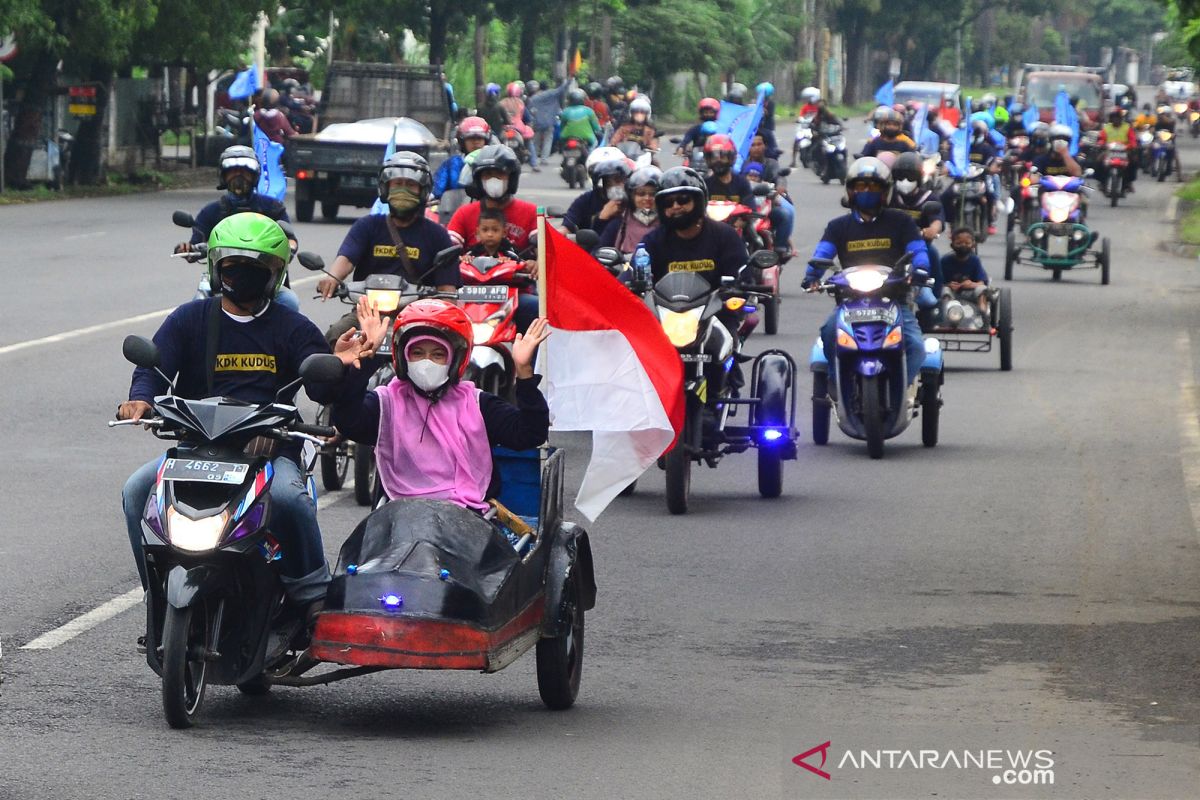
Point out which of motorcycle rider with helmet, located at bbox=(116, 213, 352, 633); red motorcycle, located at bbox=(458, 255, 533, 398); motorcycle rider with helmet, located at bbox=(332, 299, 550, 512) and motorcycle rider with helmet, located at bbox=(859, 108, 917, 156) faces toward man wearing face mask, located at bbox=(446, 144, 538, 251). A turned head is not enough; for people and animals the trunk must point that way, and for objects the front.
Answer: motorcycle rider with helmet, located at bbox=(859, 108, 917, 156)

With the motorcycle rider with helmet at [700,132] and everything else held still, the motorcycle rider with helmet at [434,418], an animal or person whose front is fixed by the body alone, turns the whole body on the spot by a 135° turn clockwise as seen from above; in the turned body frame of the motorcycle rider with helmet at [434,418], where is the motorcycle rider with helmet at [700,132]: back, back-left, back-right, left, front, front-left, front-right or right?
front-right

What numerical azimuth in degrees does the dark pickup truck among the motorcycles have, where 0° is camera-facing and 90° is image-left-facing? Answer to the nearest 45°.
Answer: approximately 180°

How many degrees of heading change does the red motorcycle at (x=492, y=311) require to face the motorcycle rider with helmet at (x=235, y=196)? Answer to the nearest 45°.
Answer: approximately 135° to its right

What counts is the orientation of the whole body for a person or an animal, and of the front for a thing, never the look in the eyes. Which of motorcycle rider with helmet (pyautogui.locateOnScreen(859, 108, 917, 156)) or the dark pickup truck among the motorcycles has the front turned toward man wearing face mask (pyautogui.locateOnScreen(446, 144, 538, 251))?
the motorcycle rider with helmet

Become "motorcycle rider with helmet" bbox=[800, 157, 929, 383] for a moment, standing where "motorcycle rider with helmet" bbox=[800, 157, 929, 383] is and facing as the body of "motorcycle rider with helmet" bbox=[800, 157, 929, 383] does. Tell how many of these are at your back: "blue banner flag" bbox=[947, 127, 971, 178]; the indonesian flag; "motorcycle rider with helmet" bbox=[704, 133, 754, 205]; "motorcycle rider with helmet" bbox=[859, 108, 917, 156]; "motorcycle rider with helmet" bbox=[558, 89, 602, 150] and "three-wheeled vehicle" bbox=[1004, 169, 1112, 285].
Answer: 5

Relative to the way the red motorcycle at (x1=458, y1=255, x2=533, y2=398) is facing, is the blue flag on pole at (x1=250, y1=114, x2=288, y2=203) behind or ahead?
behind

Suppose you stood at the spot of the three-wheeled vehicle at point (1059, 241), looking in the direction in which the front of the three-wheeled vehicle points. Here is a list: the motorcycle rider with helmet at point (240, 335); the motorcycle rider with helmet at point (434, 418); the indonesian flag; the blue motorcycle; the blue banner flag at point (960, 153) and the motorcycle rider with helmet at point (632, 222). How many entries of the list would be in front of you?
5

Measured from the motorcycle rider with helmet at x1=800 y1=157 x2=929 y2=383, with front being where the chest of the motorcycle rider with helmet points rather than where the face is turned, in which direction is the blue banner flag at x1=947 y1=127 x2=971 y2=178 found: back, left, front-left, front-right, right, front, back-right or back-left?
back

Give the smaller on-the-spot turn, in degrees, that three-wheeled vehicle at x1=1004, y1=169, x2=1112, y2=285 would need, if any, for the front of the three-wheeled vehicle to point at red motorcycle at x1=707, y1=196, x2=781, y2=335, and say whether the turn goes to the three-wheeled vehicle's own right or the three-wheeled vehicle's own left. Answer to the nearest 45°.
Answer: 0° — it already faces it

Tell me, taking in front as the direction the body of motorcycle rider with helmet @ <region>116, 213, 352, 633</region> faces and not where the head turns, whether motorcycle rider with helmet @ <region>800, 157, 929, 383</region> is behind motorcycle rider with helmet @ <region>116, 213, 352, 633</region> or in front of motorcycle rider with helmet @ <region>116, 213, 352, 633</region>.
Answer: behind
